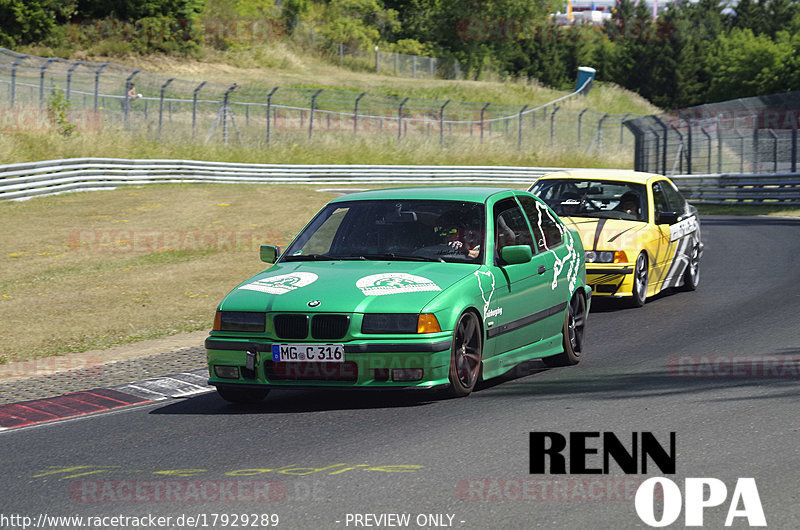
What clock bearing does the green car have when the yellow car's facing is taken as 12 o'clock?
The green car is roughly at 11 o'clock from the yellow car.

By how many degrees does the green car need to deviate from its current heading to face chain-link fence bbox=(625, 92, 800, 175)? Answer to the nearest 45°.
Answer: approximately 135° to its right

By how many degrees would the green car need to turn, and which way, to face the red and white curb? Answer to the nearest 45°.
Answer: approximately 45° to its right

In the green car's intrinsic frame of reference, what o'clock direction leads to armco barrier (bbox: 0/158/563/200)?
The armco barrier is roughly at 4 o'clock from the green car.

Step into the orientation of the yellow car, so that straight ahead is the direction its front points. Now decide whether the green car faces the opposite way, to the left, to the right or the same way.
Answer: the same way

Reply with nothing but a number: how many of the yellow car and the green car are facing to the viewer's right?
0

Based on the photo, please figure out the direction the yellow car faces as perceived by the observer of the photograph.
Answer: facing the viewer and to the left of the viewer

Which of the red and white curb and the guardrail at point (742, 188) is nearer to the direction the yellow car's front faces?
the red and white curb

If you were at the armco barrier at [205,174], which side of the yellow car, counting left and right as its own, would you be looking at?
right
